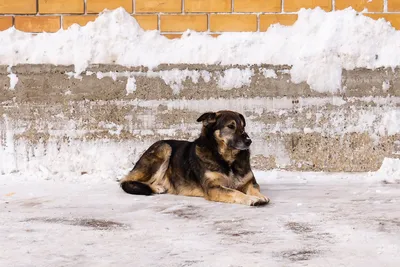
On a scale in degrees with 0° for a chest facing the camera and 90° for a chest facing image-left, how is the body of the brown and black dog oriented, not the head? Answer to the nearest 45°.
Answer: approximately 315°
